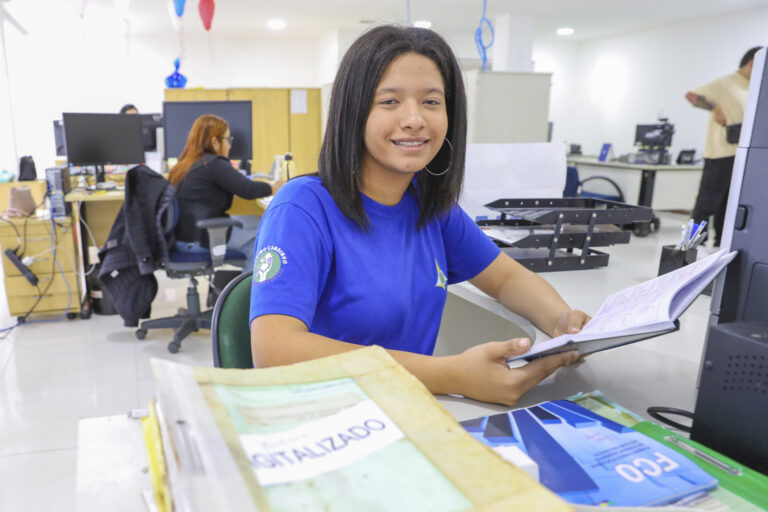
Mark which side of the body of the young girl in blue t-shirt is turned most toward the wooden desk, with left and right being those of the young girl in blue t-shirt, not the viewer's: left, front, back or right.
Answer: back

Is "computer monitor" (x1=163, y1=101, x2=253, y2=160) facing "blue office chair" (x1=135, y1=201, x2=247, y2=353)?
yes

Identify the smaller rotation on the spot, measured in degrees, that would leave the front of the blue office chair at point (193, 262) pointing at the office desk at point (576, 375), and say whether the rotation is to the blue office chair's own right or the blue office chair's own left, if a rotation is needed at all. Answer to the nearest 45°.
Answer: approximately 90° to the blue office chair's own right

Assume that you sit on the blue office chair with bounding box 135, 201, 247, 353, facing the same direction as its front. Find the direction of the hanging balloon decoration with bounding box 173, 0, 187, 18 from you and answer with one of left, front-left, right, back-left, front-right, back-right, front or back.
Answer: left

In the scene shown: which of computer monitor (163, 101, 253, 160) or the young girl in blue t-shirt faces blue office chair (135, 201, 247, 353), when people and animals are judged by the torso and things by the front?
the computer monitor

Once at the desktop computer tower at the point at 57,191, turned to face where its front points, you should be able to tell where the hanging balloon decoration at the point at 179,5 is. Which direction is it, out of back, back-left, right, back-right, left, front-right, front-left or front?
back-left

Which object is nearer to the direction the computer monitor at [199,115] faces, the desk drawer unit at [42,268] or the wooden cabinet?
the desk drawer unit

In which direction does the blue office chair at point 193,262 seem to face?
to the viewer's right

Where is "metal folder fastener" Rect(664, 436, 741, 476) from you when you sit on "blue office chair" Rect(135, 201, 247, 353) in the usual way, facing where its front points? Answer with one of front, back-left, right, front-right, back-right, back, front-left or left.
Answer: right
